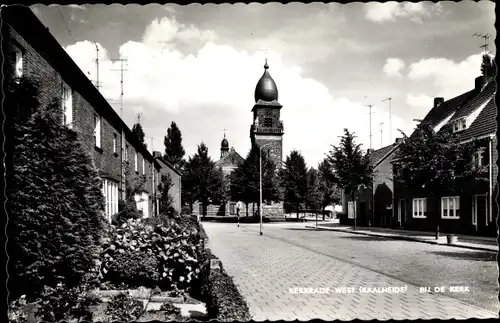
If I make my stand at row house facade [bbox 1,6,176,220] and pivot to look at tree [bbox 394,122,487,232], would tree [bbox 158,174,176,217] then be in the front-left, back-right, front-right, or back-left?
front-left

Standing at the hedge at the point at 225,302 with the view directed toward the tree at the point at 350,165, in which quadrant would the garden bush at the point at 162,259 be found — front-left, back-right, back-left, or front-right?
front-left

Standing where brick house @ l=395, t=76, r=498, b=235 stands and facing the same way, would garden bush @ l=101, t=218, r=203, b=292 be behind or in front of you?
in front

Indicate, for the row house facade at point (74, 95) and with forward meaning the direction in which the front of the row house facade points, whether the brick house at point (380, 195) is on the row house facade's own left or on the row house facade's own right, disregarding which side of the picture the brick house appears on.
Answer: on the row house facade's own left

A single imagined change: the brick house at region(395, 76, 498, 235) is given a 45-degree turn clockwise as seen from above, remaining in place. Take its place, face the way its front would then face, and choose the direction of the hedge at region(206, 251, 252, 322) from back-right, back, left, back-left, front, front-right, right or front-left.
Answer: left

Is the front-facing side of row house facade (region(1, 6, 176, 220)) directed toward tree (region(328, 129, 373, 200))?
no

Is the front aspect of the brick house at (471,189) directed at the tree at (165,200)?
no

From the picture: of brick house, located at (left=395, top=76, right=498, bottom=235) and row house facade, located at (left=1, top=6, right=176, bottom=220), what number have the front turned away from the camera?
0

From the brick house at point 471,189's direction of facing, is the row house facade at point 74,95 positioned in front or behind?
in front

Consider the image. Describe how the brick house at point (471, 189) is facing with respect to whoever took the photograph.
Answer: facing the viewer and to the left of the viewer

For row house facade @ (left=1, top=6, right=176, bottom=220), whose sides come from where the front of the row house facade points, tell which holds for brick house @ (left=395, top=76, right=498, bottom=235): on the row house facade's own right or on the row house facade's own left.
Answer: on the row house facade's own left

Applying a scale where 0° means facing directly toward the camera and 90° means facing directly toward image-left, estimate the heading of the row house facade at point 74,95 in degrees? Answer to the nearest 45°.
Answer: approximately 315°
